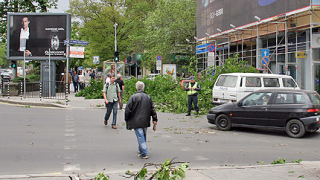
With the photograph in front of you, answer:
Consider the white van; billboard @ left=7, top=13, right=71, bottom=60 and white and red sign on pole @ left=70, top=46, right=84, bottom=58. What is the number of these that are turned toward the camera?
2

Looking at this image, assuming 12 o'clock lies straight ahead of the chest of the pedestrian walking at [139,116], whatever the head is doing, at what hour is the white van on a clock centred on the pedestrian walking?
The white van is roughly at 1 o'clock from the pedestrian walking.

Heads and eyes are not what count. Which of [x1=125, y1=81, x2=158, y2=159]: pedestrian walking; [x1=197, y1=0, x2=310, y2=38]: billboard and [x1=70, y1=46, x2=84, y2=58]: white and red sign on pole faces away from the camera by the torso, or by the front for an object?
the pedestrian walking

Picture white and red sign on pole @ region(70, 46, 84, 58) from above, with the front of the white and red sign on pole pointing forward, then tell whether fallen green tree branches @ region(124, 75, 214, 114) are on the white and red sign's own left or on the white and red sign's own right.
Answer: on the white and red sign's own left

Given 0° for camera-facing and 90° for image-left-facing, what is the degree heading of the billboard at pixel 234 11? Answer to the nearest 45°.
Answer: approximately 45°

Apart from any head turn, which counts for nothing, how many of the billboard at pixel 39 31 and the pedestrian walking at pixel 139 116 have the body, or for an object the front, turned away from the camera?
1

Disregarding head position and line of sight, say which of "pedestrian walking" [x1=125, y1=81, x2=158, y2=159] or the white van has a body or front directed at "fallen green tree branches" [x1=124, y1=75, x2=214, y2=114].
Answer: the pedestrian walking

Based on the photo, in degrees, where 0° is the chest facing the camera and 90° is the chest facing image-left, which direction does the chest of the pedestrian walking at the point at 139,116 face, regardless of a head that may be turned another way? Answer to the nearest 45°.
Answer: approximately 180°

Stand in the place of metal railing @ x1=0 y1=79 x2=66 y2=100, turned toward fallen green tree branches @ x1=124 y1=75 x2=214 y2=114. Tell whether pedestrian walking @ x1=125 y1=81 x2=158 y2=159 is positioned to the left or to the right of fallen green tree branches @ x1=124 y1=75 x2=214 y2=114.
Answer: right
